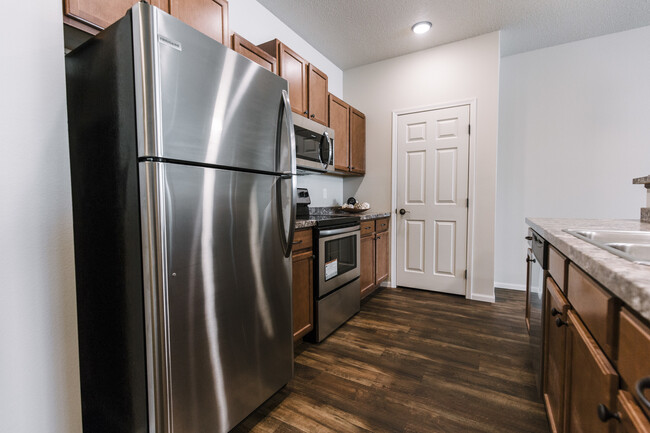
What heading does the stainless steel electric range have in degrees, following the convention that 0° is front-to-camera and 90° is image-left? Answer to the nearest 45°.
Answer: approximately 315°

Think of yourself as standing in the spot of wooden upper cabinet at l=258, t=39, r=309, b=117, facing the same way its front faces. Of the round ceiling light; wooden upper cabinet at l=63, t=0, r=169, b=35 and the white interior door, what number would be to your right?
1

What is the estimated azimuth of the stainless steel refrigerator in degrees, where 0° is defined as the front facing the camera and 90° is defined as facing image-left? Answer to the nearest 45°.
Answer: approximately 315°

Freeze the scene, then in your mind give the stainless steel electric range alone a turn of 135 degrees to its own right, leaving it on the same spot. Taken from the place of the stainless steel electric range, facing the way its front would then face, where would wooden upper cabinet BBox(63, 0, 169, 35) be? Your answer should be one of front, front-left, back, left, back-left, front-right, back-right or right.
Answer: front-left

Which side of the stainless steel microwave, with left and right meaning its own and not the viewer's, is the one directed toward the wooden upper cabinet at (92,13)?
right

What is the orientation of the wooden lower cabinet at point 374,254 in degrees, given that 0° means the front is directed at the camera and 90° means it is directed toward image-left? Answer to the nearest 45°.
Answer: approximately 315°

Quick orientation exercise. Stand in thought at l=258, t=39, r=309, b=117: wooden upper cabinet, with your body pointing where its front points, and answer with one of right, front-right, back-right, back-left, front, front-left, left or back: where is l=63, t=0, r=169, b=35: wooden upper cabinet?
right

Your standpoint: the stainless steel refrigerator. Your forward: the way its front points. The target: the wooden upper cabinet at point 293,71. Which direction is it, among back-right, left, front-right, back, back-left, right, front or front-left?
left

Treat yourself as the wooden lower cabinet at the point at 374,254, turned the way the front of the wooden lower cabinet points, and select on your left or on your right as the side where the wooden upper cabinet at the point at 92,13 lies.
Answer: on your right

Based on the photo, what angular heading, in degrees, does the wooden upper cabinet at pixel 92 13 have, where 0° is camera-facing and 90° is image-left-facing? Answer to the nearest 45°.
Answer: approximately 315°

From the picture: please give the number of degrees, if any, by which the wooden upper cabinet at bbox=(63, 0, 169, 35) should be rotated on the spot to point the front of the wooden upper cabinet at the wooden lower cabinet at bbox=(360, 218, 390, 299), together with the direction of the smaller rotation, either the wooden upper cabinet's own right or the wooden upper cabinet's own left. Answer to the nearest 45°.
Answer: approximately 45° to the wooden upper cabinet's own left
